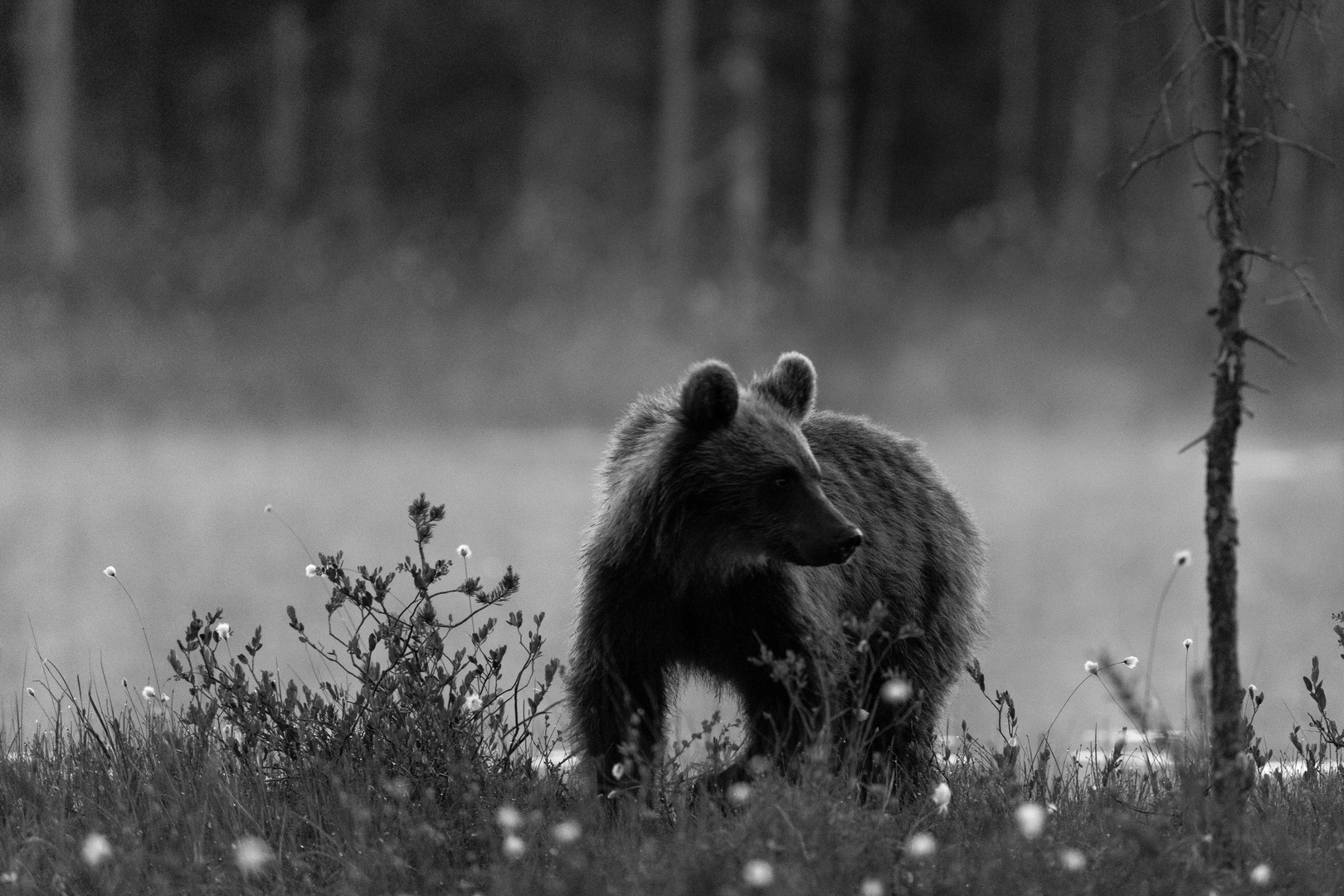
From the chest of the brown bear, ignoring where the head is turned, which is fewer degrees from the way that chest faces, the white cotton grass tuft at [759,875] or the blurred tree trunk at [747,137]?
the white cotton grass tuft

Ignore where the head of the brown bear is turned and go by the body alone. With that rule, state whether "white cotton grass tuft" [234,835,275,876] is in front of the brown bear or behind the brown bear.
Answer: in front

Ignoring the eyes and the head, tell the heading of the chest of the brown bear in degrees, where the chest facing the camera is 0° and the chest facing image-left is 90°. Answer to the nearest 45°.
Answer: approximately 45°

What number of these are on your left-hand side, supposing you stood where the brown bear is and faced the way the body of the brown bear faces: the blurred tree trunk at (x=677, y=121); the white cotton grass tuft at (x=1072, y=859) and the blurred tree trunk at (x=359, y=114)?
1

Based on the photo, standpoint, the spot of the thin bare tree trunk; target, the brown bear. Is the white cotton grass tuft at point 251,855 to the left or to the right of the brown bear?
left

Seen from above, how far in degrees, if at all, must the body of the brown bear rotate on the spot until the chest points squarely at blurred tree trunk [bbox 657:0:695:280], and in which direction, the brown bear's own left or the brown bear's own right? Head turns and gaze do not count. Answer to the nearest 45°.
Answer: approximately 135° to the brown bear's own right
